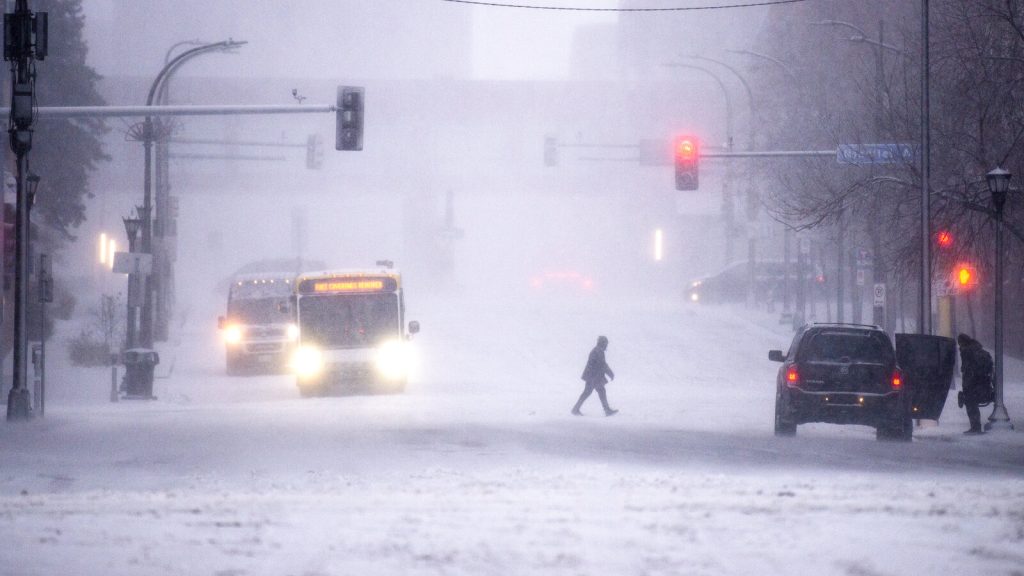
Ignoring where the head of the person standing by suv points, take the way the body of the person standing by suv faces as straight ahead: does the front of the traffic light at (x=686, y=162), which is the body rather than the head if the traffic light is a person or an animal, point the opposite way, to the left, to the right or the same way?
to the left

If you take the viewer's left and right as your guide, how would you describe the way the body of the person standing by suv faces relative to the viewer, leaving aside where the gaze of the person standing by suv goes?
facing to the left of the viewer

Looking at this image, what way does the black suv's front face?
away from the camera

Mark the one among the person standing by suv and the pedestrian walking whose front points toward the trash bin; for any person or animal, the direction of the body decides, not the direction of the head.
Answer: the person standing by suv

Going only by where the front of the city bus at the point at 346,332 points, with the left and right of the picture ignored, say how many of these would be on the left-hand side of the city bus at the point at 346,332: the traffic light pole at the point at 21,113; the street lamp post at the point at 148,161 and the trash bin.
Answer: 0

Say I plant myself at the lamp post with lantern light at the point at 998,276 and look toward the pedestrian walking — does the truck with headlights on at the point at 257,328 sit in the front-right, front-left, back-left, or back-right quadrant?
front-right

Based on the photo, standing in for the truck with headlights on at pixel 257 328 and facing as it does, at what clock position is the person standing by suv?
The person standing by suv is roughly at 11 o'clock from the truck with headlights on.

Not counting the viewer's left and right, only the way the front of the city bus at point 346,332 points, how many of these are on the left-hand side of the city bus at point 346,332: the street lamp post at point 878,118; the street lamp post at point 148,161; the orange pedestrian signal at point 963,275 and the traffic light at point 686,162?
3

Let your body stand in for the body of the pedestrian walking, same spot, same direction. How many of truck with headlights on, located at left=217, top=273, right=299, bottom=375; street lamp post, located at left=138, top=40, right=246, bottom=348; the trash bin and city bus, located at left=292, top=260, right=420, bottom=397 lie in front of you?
0

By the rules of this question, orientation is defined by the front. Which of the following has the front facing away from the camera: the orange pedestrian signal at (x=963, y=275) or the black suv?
the black suv

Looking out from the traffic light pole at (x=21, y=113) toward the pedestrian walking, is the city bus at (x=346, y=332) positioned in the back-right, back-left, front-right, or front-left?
front-left

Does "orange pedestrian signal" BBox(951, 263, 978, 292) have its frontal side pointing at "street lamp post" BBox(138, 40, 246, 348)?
no

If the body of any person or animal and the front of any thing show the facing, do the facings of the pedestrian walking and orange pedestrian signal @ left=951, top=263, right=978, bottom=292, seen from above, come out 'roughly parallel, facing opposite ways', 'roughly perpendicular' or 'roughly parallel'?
roughly perpendicular

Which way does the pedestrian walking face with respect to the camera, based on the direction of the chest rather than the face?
to the viewer's right

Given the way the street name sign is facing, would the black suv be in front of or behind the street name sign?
in front

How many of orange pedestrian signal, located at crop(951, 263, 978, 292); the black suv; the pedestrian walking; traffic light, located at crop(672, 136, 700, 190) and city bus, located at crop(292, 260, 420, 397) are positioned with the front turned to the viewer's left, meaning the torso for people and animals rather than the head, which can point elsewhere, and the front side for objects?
0

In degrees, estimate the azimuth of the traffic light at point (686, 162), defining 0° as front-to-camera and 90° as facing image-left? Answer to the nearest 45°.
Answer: approximately 0°

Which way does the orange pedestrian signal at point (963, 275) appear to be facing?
toward the camera
